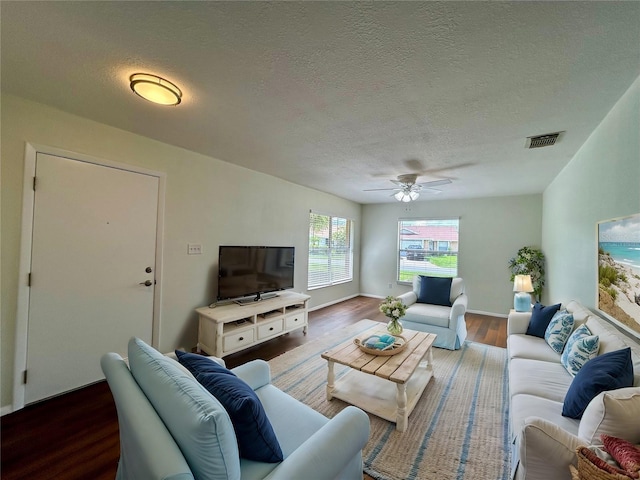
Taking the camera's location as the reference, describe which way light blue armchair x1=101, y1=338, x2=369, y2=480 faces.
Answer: facing away from the viewer and to the right of the viewer

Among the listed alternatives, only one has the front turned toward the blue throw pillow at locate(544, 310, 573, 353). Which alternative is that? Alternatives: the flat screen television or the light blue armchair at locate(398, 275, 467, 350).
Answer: the flat screen television

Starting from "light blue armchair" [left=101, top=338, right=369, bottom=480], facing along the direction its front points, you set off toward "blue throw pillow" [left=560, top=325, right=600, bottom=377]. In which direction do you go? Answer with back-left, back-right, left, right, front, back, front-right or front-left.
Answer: front-right

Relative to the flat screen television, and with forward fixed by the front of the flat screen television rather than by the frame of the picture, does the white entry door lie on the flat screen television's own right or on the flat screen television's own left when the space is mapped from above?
on the flat screen television's own right

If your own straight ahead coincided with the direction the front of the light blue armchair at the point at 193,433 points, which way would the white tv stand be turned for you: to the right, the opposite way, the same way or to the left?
to the right

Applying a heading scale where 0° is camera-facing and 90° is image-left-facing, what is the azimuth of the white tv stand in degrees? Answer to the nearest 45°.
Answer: approximately 315°

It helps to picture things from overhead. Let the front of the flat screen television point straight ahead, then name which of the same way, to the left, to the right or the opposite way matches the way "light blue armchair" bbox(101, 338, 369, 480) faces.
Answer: to the left

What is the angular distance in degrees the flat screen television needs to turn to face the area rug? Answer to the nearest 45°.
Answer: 0° — it already faces it

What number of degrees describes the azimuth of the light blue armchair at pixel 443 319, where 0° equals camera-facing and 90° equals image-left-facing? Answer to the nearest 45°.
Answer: approximately 45°
